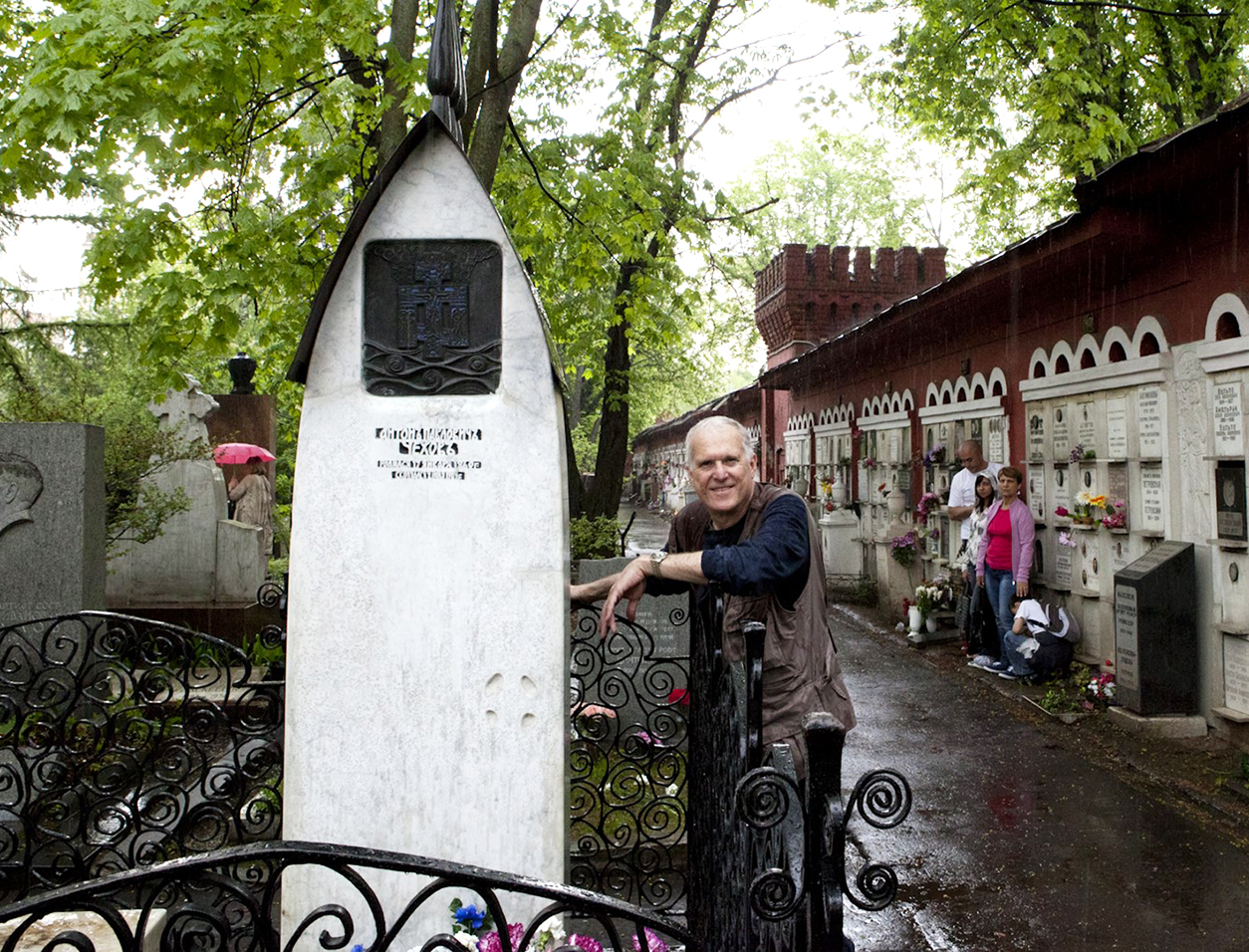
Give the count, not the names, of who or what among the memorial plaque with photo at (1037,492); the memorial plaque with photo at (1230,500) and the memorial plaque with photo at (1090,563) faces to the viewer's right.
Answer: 0

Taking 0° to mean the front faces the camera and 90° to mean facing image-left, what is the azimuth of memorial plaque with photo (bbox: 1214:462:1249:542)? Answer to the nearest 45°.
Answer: approximately 45°

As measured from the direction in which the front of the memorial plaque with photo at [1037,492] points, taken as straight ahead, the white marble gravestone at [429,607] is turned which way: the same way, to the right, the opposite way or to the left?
to the left

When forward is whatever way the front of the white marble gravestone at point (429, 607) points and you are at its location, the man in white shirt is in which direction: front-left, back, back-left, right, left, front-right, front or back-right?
back-left

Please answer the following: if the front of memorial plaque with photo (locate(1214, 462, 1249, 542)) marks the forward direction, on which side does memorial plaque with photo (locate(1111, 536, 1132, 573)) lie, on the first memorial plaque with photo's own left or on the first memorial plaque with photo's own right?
on the first memorial plaque with photo's own right

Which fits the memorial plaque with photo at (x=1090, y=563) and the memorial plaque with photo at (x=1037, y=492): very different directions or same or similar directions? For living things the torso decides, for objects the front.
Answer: same or similar directions

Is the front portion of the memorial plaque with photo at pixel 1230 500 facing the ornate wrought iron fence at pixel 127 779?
yes

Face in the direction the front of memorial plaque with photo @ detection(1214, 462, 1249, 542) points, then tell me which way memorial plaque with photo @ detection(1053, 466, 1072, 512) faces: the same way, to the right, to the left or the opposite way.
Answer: the same way

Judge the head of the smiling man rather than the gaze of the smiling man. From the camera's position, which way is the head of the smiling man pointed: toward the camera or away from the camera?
toward the camera

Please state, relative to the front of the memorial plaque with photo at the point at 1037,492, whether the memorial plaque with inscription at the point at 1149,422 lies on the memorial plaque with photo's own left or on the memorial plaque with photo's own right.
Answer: on the memorial plaque with photo's own left

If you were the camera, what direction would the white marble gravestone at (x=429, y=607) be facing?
facing the viewer

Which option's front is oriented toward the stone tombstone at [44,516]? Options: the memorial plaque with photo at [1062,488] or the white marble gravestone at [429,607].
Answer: the memorial plaque with photo

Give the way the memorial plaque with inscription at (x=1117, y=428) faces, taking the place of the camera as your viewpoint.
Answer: facing the viewer and to the left of the viewer

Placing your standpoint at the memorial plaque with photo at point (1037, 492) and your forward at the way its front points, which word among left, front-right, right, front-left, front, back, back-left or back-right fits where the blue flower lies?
front-left

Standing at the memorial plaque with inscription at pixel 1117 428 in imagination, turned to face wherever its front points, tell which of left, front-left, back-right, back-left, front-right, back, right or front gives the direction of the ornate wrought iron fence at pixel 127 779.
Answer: front

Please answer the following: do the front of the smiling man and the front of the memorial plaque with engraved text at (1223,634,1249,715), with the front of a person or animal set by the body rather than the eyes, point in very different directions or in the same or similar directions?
same or similar directions
